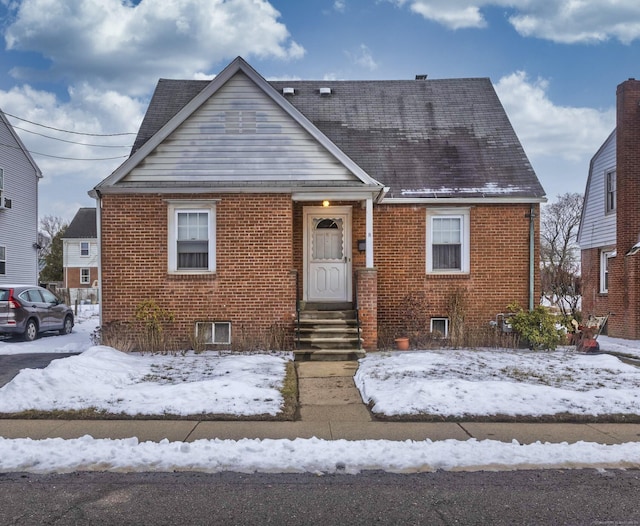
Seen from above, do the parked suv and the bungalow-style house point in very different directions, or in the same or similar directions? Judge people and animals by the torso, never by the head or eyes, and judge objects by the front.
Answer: very different directions

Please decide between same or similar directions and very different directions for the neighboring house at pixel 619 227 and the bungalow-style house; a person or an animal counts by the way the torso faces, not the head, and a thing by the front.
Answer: same or similar directions

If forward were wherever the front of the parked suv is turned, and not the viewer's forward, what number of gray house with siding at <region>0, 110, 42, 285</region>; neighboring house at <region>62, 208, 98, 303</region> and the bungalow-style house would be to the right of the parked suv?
1

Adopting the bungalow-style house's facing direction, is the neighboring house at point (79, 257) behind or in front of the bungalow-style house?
behind

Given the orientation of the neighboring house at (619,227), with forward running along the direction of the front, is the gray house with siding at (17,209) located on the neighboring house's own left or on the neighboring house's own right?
on the neighboring house's own right

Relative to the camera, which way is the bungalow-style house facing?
toward the camera

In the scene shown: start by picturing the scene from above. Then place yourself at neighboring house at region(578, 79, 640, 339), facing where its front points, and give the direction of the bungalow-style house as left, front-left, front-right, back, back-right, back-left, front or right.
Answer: front-right

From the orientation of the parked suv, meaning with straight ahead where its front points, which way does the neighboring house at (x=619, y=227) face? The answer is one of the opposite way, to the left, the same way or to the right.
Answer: the opposite way

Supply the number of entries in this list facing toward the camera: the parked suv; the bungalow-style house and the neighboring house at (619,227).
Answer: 2

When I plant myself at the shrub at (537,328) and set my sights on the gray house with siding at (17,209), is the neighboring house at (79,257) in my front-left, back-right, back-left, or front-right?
front-right

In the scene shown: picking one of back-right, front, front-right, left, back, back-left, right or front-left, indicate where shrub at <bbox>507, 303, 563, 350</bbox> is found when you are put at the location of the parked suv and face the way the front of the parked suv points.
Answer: right

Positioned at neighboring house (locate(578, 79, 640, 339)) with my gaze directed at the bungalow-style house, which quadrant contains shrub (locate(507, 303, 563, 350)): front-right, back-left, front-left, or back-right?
front-left

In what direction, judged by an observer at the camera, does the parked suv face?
facing away from the viewer and to the right of the viewer
